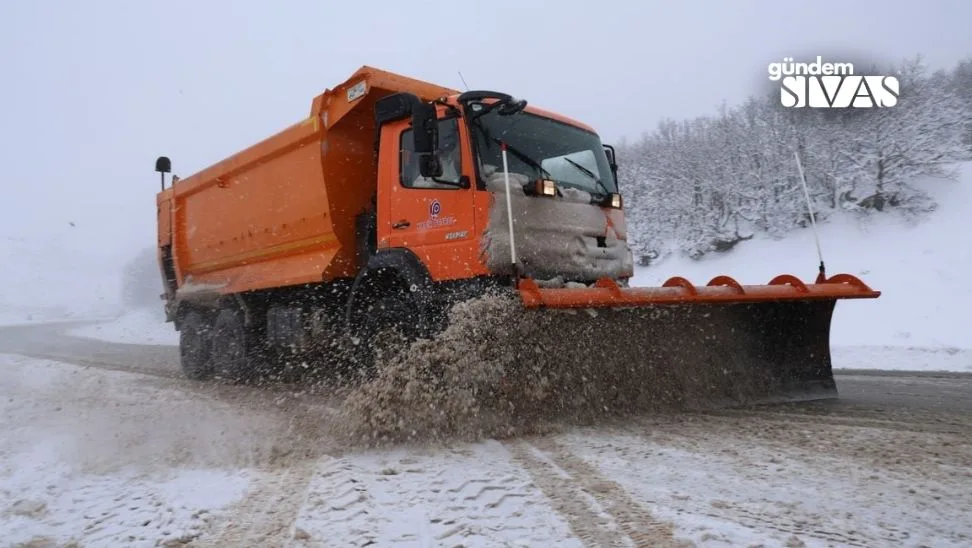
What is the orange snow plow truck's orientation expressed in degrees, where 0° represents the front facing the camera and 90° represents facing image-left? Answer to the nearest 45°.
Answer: approximately 315°
